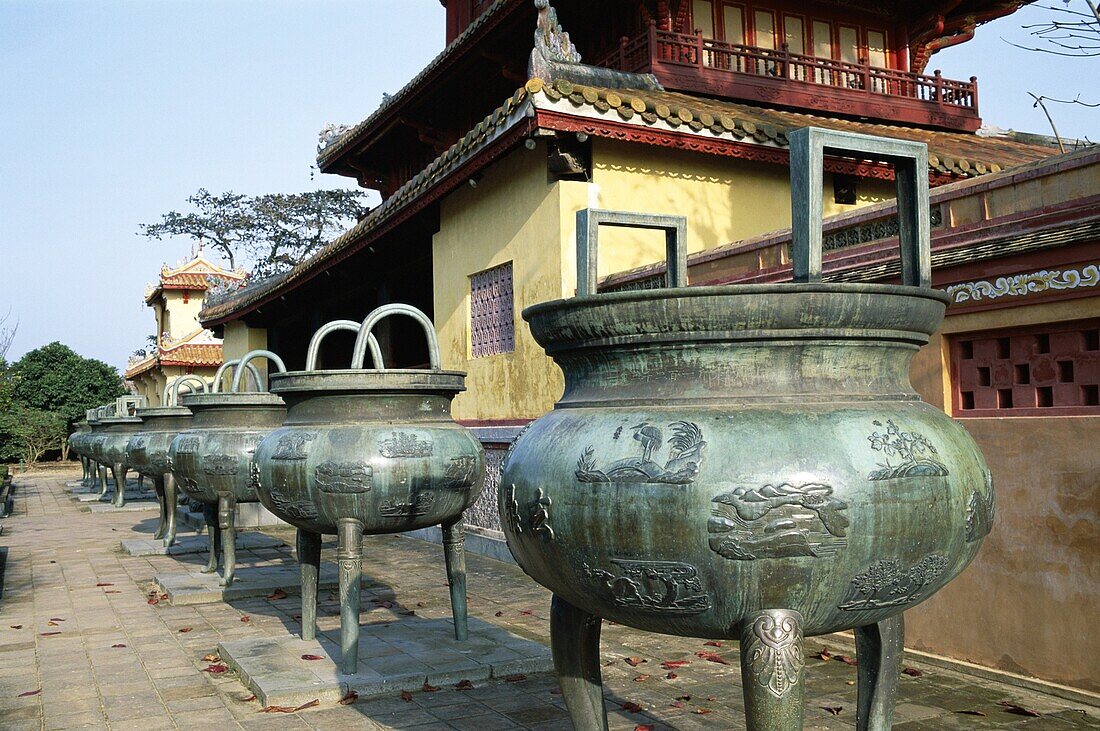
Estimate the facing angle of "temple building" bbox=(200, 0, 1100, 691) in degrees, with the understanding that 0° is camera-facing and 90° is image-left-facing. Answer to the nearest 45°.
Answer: approximately 45°

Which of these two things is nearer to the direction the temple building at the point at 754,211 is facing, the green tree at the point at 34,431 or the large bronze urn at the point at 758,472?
the large bronze urn

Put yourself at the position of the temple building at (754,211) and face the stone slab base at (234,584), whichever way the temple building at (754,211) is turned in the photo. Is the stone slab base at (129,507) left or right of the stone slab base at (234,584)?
right

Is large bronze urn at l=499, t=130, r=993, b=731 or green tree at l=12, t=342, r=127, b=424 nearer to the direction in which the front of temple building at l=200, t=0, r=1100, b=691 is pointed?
the large bronze urn

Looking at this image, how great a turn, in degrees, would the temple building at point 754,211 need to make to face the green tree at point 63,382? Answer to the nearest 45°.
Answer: approximately 90° to its right

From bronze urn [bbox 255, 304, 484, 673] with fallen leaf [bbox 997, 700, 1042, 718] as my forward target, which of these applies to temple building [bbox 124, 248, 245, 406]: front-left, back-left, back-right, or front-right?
back-left

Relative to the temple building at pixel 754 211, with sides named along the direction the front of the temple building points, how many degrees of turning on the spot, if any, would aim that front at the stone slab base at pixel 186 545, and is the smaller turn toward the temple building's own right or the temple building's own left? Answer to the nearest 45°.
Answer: approximately 45° to the temple building's own right

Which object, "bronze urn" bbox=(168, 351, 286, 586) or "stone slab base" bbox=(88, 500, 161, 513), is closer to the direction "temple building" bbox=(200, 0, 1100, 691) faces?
the bronze urn

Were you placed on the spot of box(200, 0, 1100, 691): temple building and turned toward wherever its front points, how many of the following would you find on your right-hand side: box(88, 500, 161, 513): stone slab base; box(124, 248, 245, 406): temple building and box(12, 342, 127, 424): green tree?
3

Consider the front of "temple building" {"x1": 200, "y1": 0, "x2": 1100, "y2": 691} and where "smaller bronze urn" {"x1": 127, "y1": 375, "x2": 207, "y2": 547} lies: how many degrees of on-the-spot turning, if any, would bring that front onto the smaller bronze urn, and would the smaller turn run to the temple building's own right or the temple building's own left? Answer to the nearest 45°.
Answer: approximately 45° to the temple building's own right
